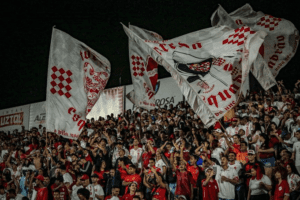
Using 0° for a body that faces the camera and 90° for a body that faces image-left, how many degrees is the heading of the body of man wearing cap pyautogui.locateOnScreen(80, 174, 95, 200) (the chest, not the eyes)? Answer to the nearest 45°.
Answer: approximately 45°

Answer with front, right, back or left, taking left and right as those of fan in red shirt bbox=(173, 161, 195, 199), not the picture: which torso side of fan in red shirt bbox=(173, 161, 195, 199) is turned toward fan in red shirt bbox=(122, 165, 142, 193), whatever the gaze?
right

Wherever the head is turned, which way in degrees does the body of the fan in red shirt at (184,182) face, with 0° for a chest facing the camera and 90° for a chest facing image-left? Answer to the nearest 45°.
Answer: approximately 45°

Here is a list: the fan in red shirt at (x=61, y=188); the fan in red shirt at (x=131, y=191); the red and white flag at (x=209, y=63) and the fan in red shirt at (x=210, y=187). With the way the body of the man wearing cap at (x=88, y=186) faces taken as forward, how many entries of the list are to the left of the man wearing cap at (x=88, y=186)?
3

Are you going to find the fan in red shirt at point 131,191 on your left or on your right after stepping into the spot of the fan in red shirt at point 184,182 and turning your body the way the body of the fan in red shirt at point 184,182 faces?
on your right

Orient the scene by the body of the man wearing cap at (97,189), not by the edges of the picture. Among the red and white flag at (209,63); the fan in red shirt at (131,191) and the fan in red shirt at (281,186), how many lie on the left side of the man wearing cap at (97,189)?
3

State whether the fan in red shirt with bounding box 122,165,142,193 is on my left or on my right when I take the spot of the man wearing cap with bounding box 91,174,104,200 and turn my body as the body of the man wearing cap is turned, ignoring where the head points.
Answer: on my left

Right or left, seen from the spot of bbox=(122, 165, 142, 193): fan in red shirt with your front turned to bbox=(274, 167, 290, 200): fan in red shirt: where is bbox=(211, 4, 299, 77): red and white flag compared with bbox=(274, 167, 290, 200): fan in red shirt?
left

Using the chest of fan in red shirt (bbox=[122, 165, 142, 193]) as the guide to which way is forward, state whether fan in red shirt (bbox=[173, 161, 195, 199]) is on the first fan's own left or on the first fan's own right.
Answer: on the first fan's own left

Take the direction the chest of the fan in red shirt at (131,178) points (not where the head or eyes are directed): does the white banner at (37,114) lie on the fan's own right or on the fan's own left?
on the fan's own right
